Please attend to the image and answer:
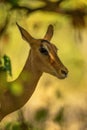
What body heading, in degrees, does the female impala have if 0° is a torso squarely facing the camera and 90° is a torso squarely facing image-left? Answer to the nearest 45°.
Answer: approximately 270°
